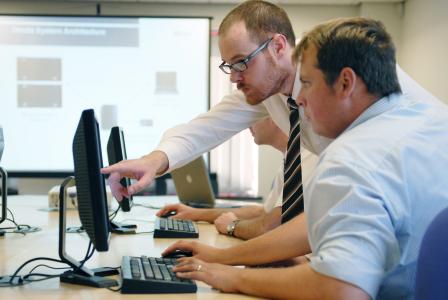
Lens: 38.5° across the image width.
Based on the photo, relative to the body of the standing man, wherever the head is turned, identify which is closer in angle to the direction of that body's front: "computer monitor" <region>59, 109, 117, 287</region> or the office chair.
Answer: the computer monitor

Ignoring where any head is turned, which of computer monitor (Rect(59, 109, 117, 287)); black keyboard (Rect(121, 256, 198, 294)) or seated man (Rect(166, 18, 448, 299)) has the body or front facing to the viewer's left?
the seated man

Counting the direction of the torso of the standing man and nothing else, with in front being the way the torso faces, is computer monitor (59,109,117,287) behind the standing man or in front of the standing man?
in front

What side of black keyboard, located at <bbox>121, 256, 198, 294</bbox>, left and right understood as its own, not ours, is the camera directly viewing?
right

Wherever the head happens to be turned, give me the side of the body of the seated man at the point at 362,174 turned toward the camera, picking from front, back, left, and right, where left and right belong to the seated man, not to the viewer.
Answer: left

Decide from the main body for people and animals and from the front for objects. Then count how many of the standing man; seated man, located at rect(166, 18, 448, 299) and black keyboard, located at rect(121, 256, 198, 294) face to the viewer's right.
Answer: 1

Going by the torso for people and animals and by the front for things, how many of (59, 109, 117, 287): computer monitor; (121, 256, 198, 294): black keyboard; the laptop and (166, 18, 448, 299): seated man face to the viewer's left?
1

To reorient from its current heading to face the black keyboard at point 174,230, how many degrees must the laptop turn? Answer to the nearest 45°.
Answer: approximately 135° to its right

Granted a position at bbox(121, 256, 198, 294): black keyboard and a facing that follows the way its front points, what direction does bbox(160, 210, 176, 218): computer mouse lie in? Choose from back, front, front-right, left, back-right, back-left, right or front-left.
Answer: left

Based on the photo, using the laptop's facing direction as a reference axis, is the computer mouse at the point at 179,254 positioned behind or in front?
behind

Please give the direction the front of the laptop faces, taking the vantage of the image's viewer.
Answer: facing away from the viewer and to the right of the viewer

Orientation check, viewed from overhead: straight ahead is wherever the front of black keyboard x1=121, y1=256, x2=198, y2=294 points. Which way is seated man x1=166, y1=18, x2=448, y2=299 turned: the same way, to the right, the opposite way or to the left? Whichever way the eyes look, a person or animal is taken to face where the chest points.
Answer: the opposite way

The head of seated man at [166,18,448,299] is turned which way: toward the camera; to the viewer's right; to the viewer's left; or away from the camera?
to the viewer's left

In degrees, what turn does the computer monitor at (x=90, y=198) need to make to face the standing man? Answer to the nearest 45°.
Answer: approximately 45° to its left
